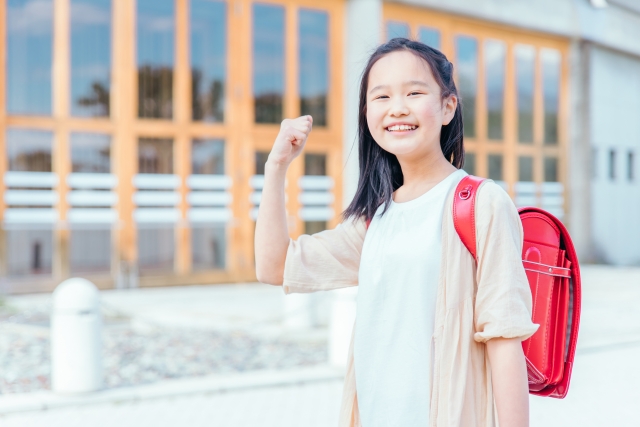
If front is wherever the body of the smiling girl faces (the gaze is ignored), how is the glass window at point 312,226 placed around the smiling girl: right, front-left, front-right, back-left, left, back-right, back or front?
back-right

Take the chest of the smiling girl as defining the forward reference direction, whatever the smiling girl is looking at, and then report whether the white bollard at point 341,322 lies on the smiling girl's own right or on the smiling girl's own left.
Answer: on the smiling girl's own right

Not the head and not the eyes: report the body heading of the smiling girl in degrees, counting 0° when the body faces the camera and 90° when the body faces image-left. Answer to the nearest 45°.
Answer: approximately 45°

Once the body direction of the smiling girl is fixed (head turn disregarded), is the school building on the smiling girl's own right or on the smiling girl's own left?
on the smiling girl's own right

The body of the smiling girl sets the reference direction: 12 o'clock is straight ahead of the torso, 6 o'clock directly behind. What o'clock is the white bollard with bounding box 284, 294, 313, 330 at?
The white bollard is roughly at 4 o'clock from the smiling girl.

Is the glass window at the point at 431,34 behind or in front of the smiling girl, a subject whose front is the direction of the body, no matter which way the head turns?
behind

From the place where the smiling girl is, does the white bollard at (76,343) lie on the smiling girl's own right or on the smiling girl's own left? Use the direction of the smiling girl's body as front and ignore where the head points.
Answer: on the smiling girl's own right

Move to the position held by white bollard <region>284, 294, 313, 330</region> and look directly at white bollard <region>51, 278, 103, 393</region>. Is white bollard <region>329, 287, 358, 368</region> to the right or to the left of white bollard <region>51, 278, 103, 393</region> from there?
left
